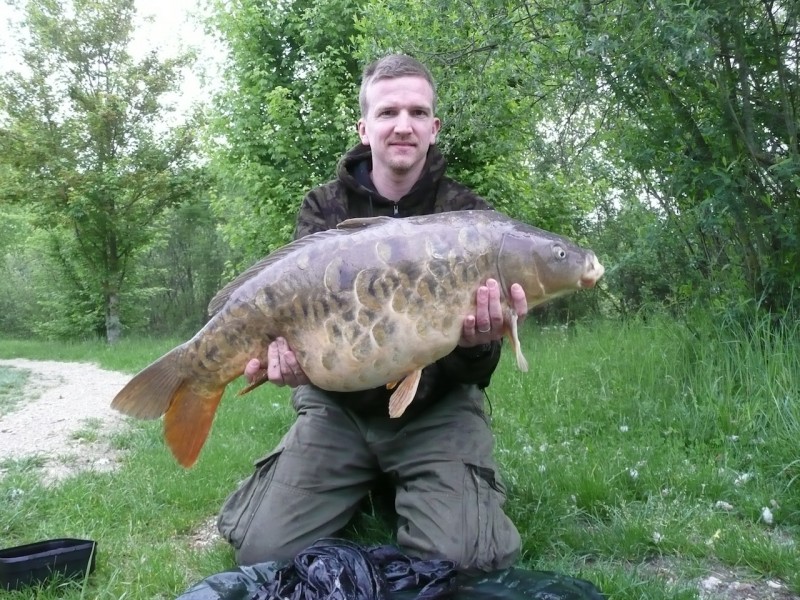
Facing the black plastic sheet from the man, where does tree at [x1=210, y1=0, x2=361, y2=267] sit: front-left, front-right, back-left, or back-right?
back-right

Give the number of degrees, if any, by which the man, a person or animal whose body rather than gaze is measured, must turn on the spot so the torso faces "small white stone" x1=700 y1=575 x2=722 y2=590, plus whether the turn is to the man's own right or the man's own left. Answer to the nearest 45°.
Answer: approximately 45° to the man's own left

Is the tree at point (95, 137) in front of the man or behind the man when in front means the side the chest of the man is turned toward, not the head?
behind

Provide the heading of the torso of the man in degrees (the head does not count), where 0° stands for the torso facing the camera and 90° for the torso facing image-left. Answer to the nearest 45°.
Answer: approximately 0°

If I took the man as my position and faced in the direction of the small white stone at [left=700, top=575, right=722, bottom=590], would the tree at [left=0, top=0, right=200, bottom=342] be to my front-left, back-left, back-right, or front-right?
back-left

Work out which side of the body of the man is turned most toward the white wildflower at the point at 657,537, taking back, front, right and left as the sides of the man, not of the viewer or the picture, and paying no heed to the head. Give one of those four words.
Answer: left

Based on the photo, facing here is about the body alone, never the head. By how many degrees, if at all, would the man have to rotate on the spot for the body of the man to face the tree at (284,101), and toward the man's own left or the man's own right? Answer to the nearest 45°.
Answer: approximately 180°

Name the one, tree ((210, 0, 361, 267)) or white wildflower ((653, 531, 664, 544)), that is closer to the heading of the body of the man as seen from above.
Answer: the white wildflower

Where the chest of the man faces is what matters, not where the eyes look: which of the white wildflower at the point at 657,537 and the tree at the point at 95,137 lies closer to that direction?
the white wildflower
